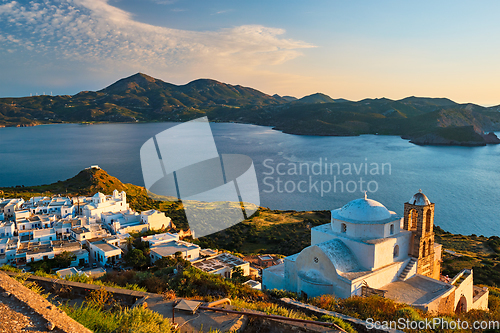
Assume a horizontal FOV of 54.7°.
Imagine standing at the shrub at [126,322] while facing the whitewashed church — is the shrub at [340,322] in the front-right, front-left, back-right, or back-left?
front-right

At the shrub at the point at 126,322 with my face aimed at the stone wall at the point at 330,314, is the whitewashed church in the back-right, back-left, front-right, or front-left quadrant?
front-left

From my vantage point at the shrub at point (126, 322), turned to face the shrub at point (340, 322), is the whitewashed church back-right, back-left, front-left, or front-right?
front-left

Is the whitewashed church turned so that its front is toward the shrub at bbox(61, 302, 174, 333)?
no
